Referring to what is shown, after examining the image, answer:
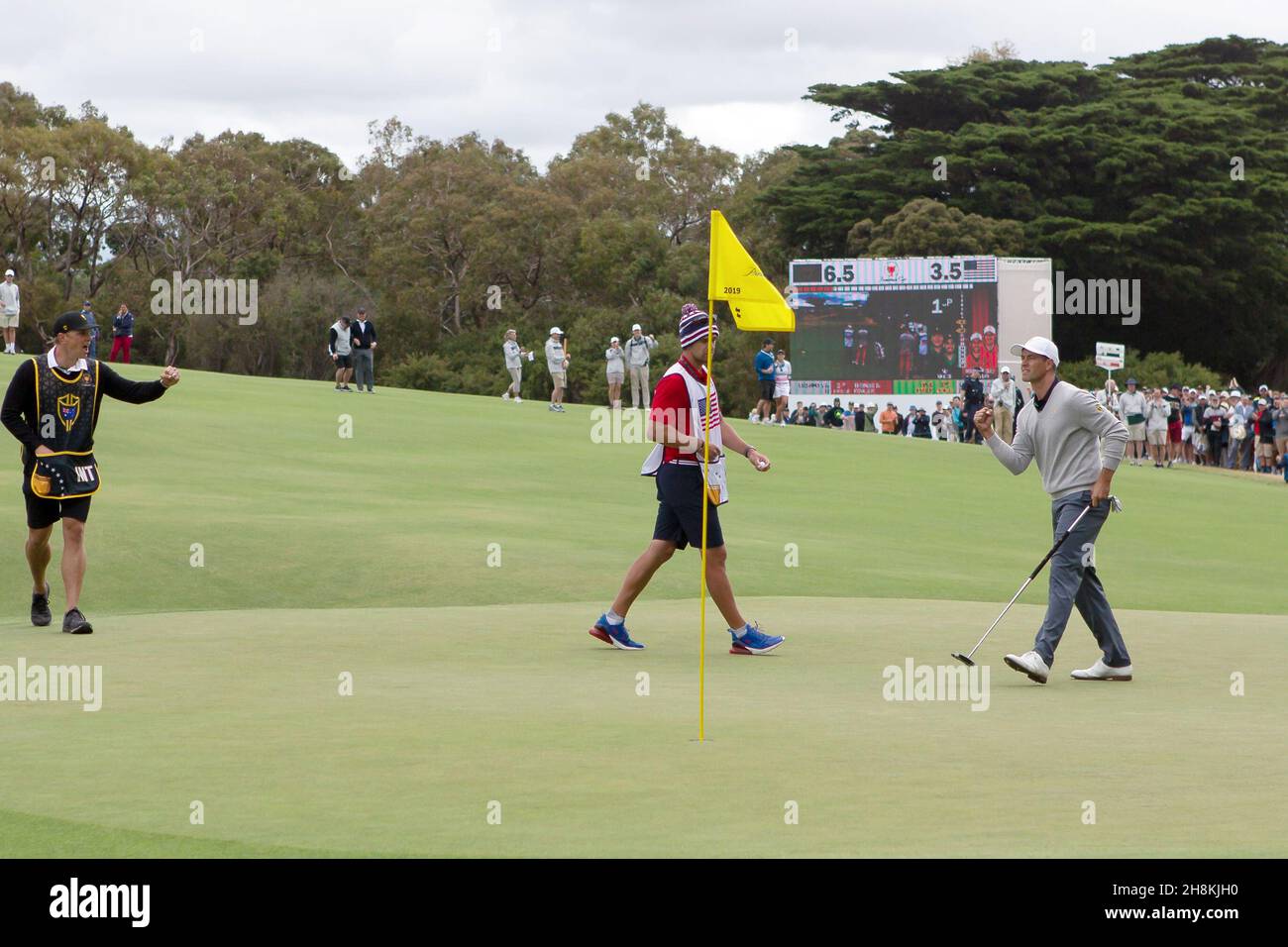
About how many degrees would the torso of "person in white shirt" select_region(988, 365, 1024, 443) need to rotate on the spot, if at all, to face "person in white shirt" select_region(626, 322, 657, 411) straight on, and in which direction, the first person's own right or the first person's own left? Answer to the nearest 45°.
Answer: approximately 90° to the first person's own right

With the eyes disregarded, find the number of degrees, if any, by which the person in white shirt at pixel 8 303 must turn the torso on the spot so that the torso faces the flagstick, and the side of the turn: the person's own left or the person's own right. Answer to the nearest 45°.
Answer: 0° — they already face it

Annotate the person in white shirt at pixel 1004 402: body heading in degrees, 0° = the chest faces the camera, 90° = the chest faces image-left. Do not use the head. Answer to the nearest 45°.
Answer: approximately 0°

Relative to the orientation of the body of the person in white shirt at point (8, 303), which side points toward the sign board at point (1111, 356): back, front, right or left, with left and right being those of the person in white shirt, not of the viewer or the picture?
left

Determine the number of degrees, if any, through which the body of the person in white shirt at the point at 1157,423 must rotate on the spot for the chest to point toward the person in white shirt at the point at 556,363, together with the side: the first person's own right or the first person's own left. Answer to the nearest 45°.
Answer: approximately 45° to the first person's own right
